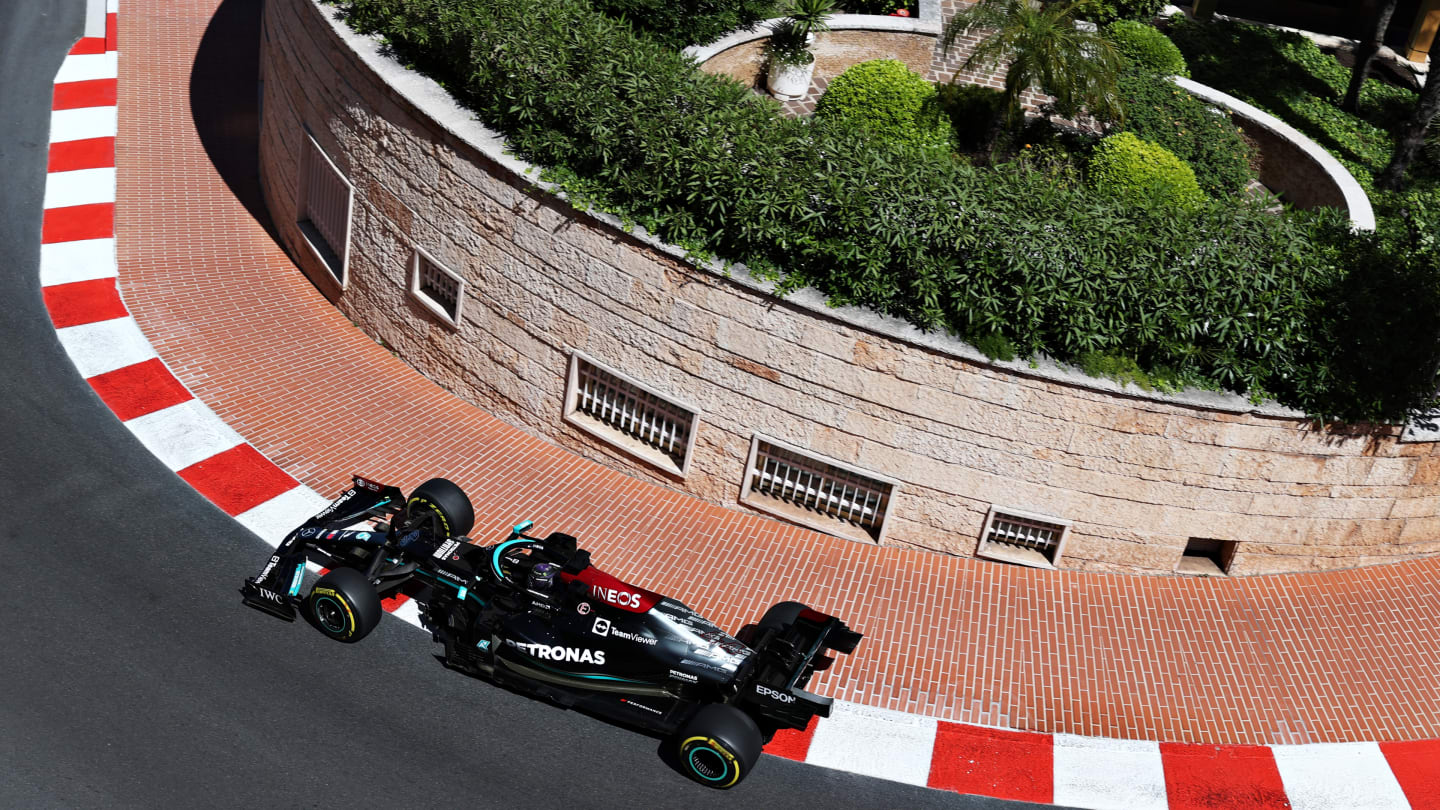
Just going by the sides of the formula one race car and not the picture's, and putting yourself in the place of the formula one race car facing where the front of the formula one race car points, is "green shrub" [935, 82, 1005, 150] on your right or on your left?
on your right

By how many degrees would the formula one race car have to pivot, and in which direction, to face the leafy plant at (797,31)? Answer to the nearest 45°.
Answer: approximately 45° to its right

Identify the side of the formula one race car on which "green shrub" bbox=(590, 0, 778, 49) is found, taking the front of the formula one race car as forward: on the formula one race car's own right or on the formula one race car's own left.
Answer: on the formula one race car's own right

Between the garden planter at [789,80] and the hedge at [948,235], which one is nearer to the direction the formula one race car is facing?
the garden planter

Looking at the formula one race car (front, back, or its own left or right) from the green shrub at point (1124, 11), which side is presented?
right

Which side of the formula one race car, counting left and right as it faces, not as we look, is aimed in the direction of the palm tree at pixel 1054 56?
right

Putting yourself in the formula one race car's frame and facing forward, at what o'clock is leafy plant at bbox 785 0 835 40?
The leafy plant is roughly at 2 o'clock from the formula one race car.

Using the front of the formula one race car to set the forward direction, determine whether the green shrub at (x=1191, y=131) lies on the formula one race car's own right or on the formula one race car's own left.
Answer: on the formula one race car's own right

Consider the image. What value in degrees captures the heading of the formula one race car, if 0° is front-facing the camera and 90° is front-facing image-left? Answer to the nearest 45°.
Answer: approximately 135°

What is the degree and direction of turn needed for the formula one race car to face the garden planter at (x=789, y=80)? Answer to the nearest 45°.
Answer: approximately 45° to its right
